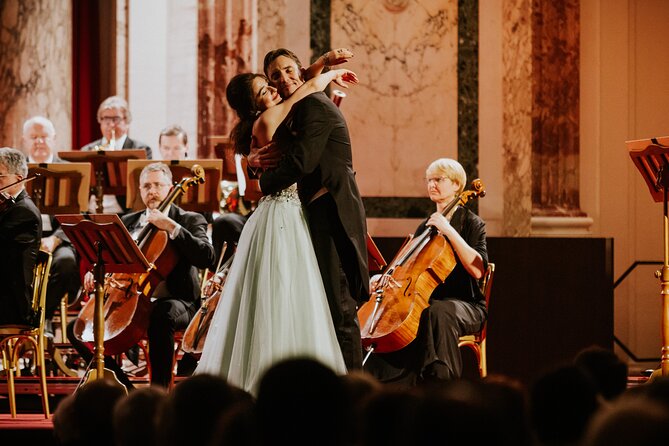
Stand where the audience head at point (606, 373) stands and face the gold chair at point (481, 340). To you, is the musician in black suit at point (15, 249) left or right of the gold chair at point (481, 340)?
left

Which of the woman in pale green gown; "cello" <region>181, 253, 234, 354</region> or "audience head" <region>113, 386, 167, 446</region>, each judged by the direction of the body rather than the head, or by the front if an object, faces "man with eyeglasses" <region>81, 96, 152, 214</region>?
the audience head

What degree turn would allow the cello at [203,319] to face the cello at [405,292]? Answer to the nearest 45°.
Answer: approximately 135° to its left

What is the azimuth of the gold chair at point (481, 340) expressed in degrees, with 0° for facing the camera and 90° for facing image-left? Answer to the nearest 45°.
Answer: approximately 90°

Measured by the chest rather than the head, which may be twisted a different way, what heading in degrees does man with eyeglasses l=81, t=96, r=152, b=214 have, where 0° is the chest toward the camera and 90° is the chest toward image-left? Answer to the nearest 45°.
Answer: approximately 0°

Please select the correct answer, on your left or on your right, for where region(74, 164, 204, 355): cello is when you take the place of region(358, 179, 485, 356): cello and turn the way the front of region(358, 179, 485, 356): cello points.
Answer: on your right

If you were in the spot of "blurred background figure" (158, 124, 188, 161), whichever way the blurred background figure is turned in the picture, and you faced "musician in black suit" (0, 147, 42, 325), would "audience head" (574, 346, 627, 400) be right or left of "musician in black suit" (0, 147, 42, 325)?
left

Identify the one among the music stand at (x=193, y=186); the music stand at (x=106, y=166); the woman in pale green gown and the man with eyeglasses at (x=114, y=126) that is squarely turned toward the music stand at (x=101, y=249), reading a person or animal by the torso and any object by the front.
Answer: the man with eyeglasses
